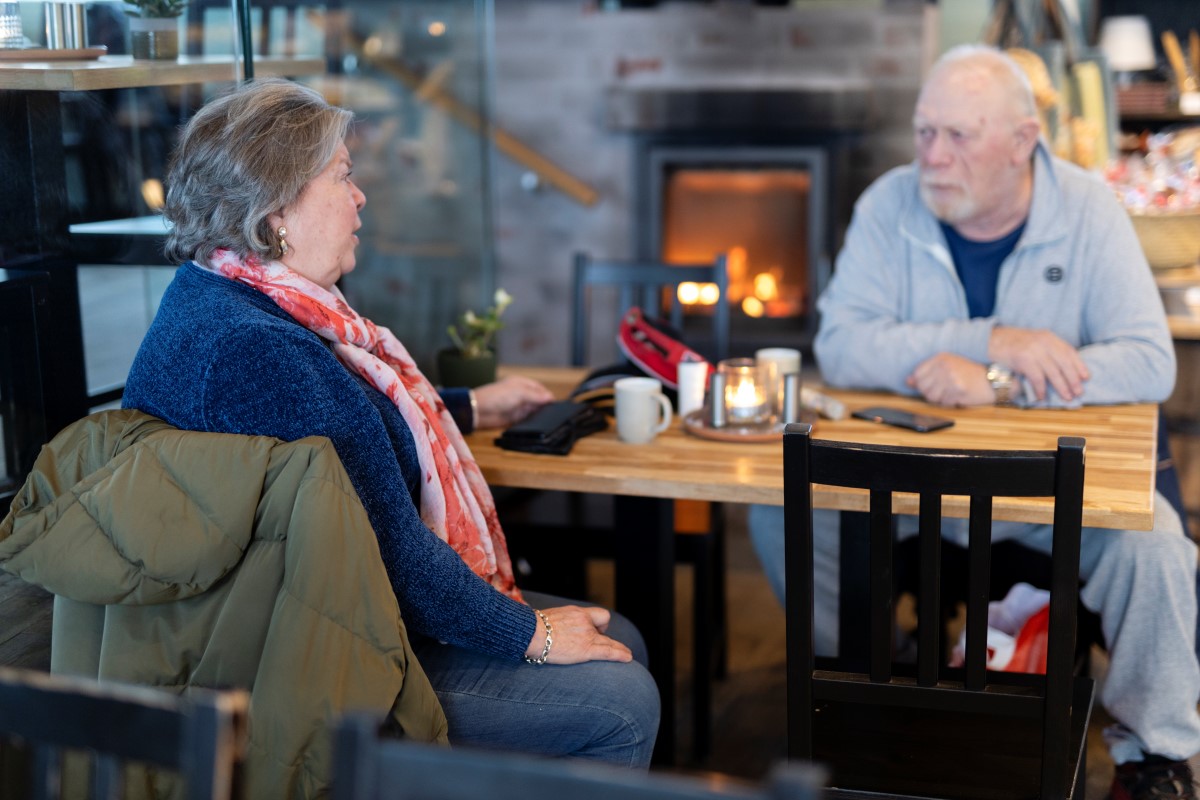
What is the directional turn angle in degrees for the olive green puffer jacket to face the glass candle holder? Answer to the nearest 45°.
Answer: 0° — it already faces it

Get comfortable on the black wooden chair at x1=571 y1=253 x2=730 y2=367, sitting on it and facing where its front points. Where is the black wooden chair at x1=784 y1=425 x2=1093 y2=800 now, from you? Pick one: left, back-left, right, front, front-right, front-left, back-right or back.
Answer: front

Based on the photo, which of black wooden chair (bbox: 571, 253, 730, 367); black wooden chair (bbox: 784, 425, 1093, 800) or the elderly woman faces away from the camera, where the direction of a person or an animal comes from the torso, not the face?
black wooden chair (bbox: 784, 425, 1093, 800)

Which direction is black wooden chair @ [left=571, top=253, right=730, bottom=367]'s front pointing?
toward the camera

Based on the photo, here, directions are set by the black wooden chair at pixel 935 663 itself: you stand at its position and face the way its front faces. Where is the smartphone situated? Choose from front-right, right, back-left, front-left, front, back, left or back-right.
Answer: front

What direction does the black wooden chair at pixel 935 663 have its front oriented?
away from the camera

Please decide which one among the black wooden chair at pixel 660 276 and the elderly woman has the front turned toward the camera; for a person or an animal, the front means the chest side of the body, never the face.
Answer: the black wooden chair

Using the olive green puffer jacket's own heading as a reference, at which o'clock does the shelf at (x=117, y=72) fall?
The shelf is roughly at 10 o'clock from the olive green puffer jacket.

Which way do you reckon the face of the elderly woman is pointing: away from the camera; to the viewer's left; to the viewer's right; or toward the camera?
to the viewer's right

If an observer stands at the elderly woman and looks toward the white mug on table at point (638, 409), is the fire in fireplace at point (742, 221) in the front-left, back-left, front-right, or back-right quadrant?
front-left

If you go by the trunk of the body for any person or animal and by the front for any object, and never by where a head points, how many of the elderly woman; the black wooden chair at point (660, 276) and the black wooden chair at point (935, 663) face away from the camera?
1

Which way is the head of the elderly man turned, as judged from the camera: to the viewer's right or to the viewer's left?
to the viewer's left

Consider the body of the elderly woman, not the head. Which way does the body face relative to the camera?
to the viewer's right

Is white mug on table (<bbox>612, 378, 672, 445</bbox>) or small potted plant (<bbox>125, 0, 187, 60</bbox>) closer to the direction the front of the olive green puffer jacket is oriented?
the white mug on table

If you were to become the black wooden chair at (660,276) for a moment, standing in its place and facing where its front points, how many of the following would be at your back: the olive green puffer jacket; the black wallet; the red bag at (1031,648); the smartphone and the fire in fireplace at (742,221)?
1

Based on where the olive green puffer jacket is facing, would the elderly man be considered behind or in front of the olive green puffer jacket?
in front

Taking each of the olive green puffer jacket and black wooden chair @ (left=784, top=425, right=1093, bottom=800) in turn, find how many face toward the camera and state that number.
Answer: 0

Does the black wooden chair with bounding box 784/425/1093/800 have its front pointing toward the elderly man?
yes
